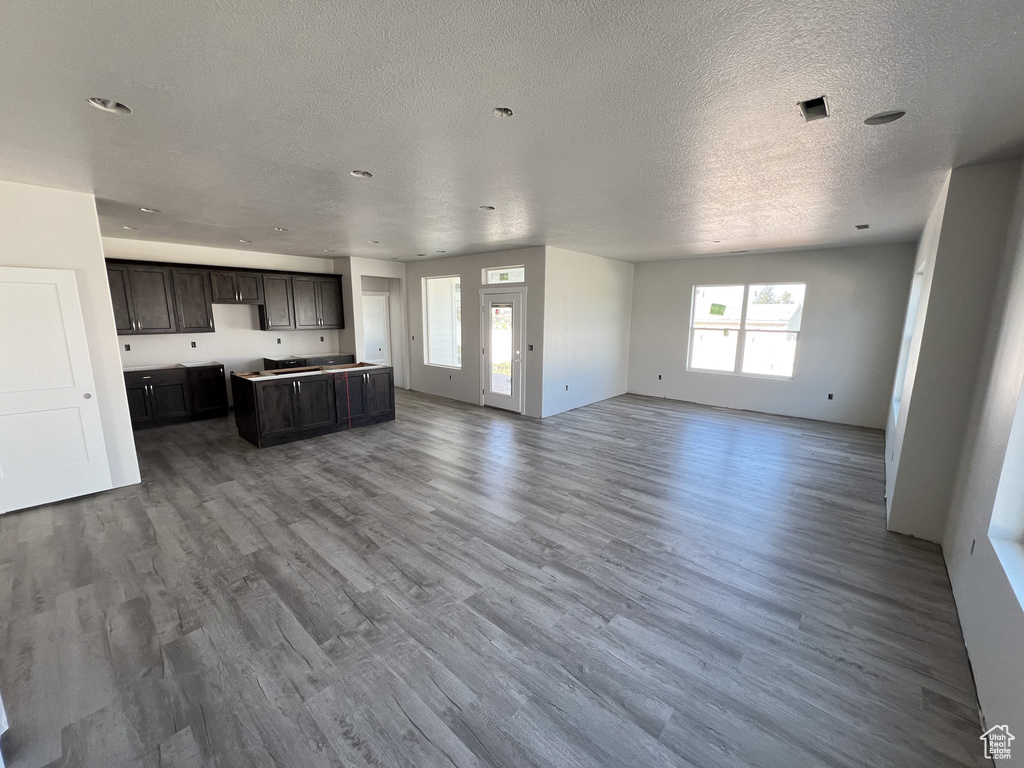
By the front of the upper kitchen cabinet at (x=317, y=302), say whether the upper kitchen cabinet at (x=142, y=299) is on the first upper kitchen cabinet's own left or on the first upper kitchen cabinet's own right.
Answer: on the first upper kitchen cabinet's own right

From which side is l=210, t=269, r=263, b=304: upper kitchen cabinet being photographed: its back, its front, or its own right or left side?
front

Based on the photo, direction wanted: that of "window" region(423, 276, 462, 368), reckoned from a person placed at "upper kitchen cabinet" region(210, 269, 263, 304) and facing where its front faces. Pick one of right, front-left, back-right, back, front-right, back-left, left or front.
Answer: left

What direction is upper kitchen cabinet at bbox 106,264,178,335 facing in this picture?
toward the camera

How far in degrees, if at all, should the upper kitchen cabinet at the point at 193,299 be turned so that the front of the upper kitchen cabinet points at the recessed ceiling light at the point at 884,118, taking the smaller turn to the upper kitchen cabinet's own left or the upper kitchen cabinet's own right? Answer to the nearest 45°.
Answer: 0° — it already faces it

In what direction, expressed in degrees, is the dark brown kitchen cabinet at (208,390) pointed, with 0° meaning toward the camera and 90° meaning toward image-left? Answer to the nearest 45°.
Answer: approximately 0°

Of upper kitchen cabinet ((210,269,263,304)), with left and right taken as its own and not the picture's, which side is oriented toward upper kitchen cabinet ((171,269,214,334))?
right

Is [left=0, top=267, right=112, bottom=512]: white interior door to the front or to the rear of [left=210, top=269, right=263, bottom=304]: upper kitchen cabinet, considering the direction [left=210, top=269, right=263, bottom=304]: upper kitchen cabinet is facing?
to the front

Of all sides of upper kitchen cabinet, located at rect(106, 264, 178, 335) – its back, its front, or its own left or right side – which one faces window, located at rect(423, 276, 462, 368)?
left

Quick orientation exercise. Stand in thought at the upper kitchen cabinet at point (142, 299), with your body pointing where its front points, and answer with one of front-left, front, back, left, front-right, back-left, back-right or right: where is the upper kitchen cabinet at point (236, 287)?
left

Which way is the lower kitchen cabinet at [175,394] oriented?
toward the camera
